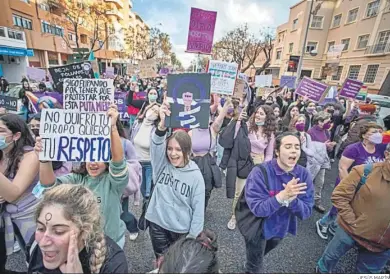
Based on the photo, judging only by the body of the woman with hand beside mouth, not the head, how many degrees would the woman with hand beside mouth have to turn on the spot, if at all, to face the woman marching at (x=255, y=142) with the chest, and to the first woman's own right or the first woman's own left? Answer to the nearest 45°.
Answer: approximately 180°

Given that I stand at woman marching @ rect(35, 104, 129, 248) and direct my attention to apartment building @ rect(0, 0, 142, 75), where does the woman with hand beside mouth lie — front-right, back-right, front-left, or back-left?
back-left

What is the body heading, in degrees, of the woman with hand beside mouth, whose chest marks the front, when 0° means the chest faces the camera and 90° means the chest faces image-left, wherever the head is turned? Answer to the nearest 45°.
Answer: approximately 45°

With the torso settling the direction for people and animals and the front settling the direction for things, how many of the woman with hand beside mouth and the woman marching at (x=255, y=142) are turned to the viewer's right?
0

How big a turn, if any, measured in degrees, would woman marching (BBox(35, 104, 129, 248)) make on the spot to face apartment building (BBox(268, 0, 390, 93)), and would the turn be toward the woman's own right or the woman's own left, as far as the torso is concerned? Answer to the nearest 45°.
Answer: approximately 135° to the woman's own left

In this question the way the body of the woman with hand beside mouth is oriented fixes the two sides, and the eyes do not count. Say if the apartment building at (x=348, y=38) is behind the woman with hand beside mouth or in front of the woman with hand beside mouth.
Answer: behind

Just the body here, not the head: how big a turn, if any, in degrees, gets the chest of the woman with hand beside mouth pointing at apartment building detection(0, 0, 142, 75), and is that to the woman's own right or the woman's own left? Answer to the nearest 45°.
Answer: approximately 135° to the woman's own right

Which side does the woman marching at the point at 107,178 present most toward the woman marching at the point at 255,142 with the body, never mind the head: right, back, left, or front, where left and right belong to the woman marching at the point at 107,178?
left
